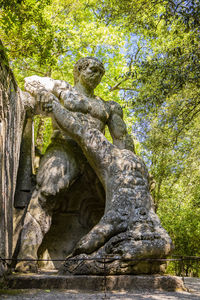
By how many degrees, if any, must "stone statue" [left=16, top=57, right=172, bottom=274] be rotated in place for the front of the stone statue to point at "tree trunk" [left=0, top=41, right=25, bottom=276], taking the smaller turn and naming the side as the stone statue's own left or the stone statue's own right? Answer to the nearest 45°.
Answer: approximately 45° to the stone statue's own right

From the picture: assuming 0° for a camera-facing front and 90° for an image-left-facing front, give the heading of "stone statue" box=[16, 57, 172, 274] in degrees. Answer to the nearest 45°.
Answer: approximately 0°
